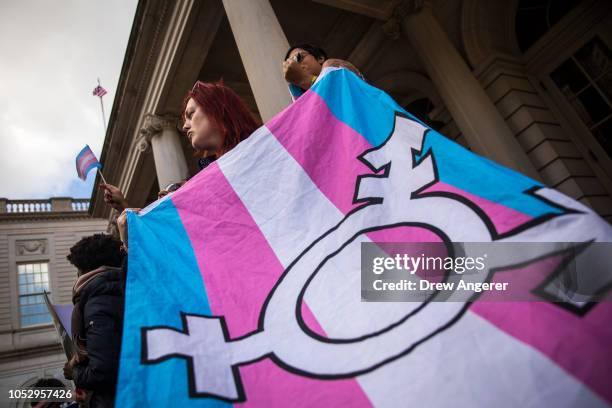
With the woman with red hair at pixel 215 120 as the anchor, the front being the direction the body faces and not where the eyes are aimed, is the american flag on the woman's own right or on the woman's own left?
on the woman's own right

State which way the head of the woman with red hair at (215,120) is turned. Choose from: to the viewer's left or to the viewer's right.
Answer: to the viewer's left

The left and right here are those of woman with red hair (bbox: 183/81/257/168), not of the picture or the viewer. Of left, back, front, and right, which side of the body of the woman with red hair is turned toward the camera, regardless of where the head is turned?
left

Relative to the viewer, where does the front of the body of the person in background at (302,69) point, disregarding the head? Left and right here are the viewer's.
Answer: facing the viewer and to the left of the viewer

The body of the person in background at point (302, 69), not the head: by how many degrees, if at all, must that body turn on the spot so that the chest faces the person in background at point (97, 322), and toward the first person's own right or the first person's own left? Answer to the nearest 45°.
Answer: approximately 45° to the first person's own right

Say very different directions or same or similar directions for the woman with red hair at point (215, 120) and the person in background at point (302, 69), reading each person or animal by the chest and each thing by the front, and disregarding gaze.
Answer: same or similar directions
